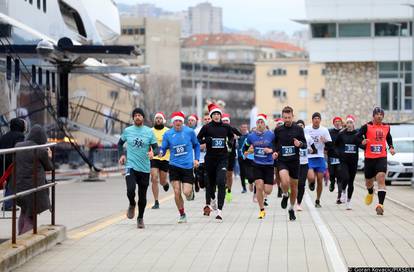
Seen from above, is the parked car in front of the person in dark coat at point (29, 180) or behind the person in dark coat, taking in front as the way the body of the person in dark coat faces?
in front

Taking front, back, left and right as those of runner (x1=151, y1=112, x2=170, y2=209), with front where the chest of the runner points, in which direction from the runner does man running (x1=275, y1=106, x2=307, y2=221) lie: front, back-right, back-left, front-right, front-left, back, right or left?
front-left

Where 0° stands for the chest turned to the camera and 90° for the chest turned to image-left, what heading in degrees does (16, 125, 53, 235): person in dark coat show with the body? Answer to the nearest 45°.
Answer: approximately 225°

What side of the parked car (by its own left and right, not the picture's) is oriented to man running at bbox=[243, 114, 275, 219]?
front

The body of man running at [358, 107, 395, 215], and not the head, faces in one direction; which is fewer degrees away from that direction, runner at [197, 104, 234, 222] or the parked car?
the runner

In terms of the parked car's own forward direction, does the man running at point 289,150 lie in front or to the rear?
in front

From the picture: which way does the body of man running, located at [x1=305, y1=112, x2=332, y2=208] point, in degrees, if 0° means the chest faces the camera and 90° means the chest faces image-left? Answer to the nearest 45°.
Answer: approximately 0°
